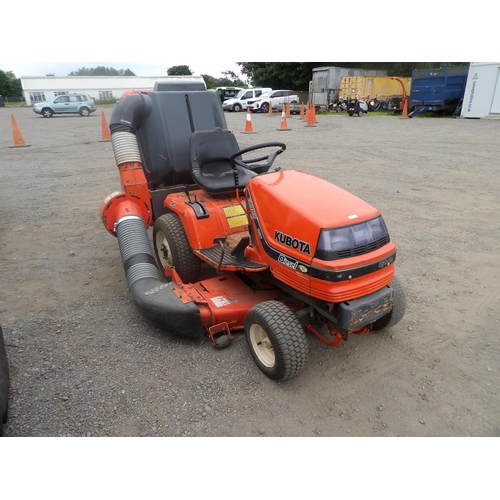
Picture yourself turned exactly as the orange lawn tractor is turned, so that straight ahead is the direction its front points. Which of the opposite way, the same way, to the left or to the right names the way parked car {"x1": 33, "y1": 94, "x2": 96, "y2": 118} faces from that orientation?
to the right

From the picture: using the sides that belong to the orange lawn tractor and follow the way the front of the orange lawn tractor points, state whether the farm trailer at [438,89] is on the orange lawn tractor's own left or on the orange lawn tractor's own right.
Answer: on the orange lawn tractor's own left

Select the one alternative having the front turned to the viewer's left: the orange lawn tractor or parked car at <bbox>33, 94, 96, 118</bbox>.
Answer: the parked car

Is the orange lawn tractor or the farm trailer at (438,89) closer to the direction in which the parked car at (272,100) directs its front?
the orange lawn tractor

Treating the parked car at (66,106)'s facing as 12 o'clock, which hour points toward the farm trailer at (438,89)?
The farm trailer is roughly at 7 o'clock from the parked car.

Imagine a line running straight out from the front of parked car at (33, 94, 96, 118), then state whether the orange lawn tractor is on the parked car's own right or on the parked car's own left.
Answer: on the parked car's own left

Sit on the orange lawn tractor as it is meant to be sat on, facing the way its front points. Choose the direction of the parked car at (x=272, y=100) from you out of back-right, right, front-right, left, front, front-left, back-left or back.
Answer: back-left

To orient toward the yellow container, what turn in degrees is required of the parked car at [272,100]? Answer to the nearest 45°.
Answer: approximately 135° to its left

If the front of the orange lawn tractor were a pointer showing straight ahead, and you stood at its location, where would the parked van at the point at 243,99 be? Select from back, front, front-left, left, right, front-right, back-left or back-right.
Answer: back-left

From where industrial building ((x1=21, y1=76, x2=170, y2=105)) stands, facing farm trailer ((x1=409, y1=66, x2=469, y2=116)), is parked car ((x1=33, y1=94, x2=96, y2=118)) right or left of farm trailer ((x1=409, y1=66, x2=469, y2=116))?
right

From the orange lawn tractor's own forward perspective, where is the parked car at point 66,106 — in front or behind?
behind

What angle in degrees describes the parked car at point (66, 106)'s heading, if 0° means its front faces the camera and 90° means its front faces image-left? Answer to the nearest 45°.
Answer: approximately 90°
